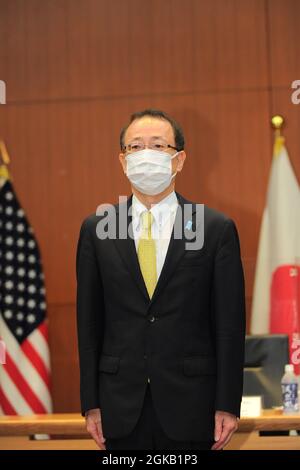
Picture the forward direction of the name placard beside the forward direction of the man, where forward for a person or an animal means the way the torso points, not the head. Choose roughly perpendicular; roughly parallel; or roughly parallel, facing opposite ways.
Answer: roughly parallel

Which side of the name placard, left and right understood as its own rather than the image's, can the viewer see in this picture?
front

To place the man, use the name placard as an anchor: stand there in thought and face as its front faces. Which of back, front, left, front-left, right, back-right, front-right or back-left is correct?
front

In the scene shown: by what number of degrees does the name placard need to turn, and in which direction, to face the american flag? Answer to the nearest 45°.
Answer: approximately 135° to its right

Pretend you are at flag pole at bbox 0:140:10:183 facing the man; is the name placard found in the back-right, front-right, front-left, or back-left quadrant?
front-left

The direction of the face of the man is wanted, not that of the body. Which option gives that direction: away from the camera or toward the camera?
toward the camera

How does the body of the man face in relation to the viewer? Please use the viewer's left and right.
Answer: facing the viewer

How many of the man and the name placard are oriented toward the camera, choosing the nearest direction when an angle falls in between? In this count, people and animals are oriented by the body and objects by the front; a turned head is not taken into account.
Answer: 2

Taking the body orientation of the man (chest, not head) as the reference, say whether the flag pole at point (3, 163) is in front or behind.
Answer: behind
